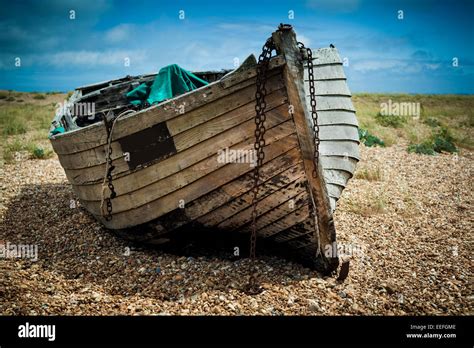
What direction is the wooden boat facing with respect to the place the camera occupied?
facing the viewer and to the right of the viewer

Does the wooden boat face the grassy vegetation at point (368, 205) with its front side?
no
